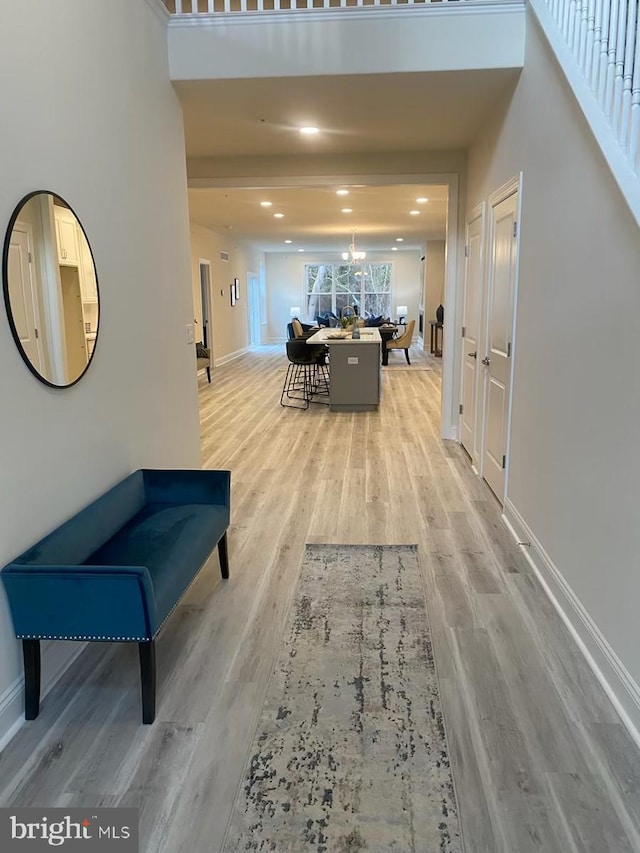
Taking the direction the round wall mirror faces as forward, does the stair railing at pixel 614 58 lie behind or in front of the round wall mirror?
in front

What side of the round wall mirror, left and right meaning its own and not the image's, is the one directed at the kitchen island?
left

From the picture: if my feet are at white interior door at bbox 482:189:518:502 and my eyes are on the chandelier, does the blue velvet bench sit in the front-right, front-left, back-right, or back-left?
back-left

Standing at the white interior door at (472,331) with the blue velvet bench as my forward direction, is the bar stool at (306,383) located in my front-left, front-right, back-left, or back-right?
back-right

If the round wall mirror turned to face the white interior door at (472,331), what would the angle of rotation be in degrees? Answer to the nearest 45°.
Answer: approximately 90° to its left

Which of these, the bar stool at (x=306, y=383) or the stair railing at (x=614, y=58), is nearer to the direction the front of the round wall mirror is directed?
the stair railing

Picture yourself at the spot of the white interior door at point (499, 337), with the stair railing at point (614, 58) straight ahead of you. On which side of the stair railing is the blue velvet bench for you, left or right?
right

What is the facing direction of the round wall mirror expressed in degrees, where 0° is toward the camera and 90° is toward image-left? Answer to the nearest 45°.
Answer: approximately 315°

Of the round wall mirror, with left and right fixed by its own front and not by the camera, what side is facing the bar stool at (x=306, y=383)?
left

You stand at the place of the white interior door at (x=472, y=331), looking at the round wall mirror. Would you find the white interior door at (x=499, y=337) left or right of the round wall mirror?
left

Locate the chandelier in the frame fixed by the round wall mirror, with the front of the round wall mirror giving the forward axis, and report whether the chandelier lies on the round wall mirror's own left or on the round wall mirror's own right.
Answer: on the round wall mirror's own left

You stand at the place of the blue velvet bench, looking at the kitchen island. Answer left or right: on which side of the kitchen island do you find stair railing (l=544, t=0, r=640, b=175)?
right
